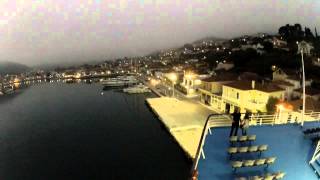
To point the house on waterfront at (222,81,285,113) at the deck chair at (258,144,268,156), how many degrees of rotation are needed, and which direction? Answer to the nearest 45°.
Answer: approximately 45° to its left

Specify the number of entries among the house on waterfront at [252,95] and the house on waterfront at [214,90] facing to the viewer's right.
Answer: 0

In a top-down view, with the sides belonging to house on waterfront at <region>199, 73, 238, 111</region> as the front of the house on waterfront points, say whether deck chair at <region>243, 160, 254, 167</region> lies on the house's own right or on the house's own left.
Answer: on the house's own left

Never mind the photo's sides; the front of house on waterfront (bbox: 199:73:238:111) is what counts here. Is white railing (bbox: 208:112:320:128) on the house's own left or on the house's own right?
on the house's own left

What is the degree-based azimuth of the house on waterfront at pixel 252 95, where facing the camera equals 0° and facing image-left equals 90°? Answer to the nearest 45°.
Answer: approximately 45°

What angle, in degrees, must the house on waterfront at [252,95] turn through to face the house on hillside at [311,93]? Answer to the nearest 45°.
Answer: approximately 135° to its left

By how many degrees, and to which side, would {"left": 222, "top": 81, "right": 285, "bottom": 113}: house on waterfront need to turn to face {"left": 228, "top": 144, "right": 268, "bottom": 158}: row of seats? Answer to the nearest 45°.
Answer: approximately 45° to its left

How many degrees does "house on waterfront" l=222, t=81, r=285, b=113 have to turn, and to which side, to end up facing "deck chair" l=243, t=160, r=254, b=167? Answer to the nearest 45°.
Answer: approximately 45° to its left
